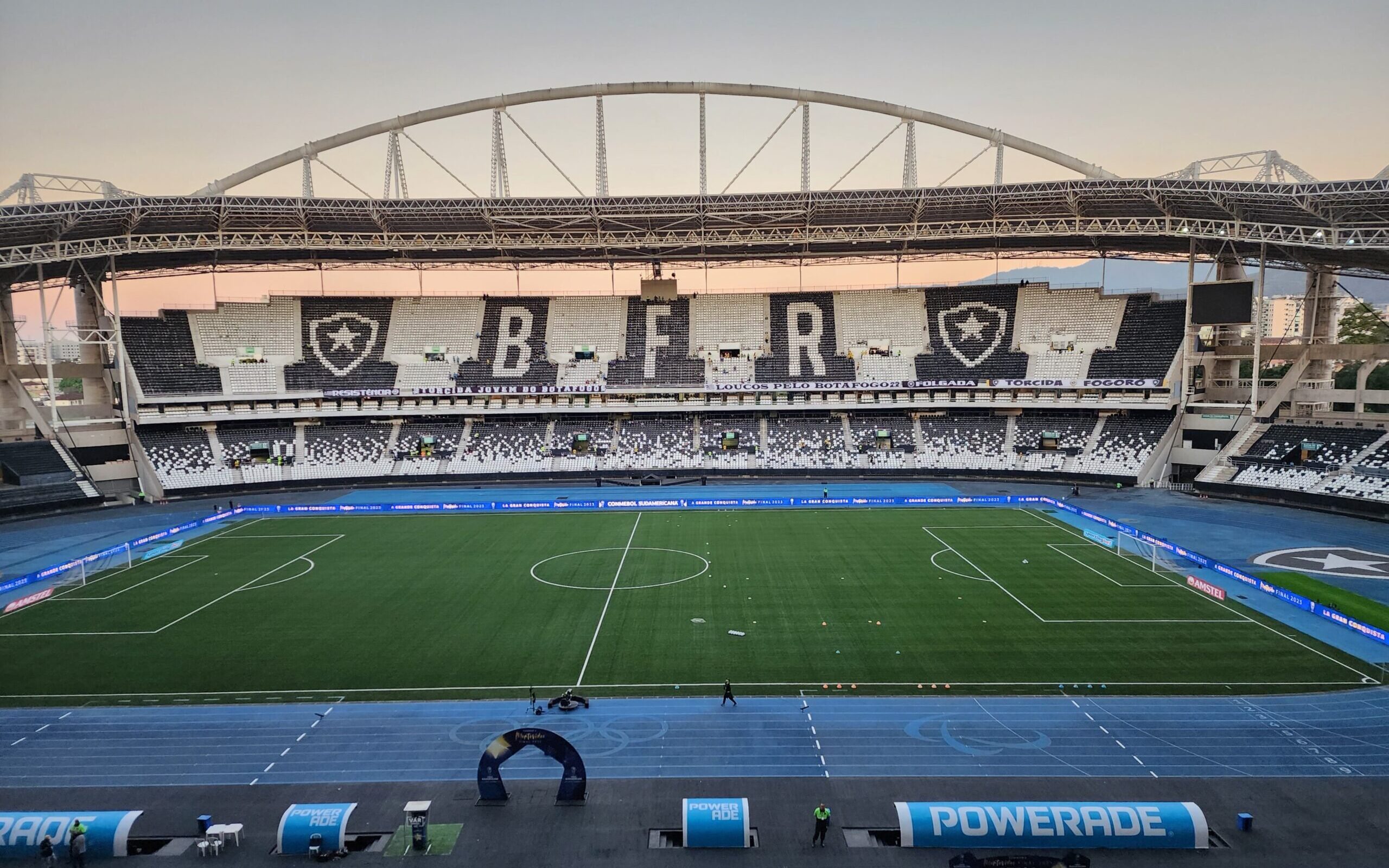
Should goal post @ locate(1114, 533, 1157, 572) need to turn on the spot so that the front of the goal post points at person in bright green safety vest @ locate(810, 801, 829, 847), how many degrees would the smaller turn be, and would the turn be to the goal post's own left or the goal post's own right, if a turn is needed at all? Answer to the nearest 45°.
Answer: approximately 45° to the goal post's own left

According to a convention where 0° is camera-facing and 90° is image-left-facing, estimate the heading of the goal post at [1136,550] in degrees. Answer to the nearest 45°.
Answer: approximately 45°
